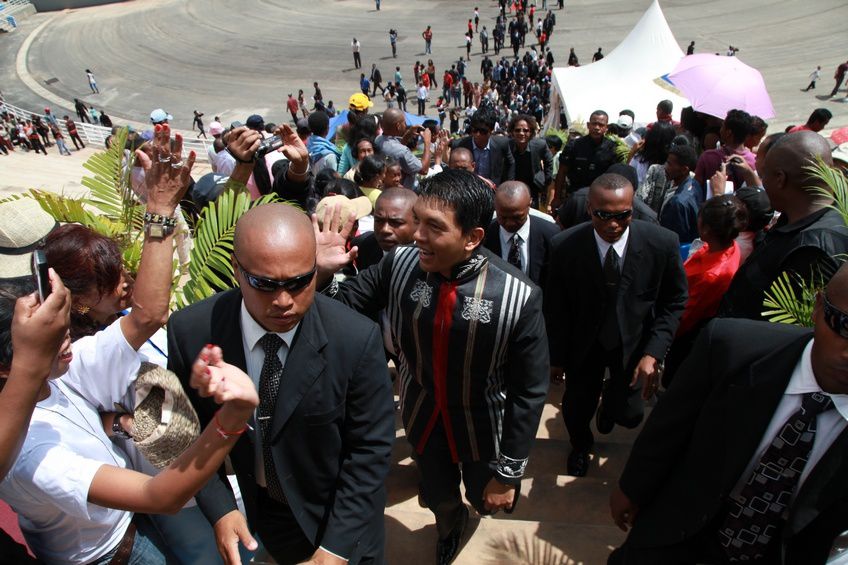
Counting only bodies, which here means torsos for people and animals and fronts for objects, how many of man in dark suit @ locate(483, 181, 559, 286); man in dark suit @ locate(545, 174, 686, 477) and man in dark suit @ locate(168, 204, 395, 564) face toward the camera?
3

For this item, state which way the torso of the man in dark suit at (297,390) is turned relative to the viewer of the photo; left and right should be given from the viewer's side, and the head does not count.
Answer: facing the viewer

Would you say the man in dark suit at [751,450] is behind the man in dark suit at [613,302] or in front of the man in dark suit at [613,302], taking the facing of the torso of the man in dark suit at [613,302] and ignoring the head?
in front

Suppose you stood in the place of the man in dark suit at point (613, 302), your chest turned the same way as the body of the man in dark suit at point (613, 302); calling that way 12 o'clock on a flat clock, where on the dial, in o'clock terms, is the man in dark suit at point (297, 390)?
the man in dark suit at point (297, 390) is roughly at 1 o'clock from the man in dark suit at point (613, 302).

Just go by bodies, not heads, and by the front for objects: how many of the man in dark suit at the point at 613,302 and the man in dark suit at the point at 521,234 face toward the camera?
2

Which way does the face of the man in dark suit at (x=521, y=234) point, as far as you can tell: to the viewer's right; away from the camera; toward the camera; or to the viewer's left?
toward the camera

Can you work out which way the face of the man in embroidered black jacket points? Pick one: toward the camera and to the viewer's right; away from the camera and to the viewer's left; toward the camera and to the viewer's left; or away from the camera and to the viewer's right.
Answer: toward the camera and to the viewer's left

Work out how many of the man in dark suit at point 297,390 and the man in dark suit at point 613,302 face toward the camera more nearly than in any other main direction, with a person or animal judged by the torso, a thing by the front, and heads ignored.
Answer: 2

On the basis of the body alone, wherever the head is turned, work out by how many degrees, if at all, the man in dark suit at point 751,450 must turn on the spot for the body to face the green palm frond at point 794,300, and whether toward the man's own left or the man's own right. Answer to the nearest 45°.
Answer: approximately 135° to the man's own left

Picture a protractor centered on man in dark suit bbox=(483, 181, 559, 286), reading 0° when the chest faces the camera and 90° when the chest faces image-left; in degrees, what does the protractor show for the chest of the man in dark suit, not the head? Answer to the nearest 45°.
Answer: approximately 0°

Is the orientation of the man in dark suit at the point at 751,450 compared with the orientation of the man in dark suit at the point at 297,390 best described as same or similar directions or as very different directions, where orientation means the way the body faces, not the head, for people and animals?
same or similar directions

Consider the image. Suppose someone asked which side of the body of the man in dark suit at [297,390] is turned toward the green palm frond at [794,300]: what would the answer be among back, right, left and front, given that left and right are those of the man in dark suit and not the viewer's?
left

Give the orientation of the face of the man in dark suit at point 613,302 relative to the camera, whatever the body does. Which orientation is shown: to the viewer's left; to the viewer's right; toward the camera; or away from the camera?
toward the camera

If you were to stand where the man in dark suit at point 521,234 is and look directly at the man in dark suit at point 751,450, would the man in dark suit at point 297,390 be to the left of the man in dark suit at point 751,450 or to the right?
right

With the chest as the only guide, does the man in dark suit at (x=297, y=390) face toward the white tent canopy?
no

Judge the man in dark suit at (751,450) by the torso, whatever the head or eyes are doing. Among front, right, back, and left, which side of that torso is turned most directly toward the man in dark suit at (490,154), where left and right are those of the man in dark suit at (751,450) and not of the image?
back

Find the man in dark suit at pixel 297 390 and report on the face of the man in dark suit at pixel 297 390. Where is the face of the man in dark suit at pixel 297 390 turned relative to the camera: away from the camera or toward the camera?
toward the camera
